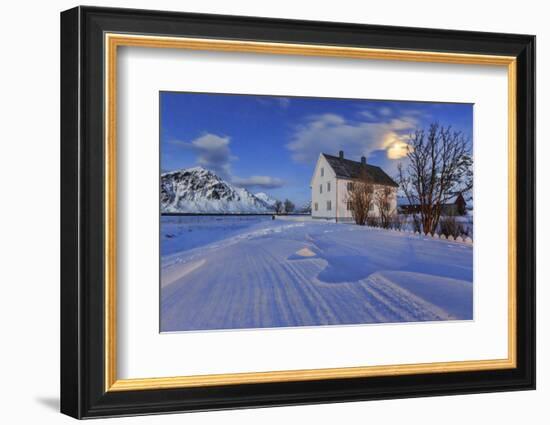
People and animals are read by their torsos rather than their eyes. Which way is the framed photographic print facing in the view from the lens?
facing the viewer and to the right of the viewer
